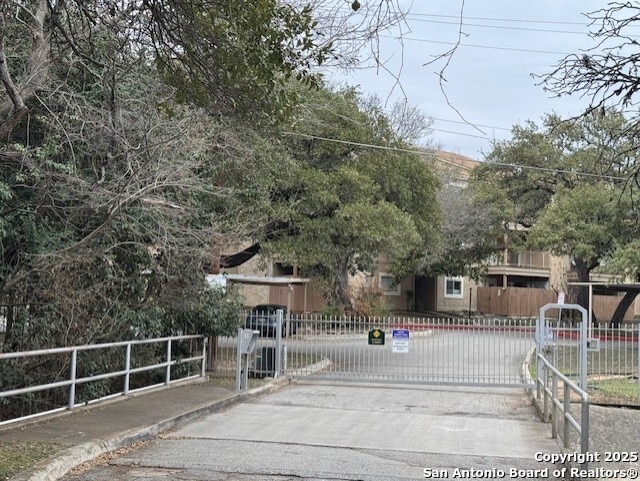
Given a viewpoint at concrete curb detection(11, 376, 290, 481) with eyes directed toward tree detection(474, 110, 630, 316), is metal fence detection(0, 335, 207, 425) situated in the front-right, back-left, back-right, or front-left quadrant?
front-left

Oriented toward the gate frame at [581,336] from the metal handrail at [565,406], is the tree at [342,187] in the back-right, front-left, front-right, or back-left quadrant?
front-left

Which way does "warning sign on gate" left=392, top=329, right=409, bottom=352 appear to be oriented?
toward the camera

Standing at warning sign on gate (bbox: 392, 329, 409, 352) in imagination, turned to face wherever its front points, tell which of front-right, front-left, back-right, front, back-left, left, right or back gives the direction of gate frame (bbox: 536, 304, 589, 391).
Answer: front-left

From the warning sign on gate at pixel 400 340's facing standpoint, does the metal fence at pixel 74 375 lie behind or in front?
in front

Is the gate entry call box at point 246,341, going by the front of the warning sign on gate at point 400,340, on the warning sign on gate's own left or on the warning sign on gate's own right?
on the warning sign on gate's own right

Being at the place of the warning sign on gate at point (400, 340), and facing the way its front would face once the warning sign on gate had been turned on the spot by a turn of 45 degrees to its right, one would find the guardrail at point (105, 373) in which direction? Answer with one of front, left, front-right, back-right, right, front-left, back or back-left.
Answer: front

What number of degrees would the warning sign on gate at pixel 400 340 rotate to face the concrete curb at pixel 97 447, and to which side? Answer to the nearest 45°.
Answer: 0° — it already faces it

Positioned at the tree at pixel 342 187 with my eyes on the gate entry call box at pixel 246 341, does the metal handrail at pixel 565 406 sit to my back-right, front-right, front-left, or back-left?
front-left

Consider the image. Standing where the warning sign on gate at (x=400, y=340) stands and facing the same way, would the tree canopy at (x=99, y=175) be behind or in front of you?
in front

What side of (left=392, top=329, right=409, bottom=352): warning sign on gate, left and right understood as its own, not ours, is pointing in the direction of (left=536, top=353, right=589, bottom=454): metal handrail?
front
